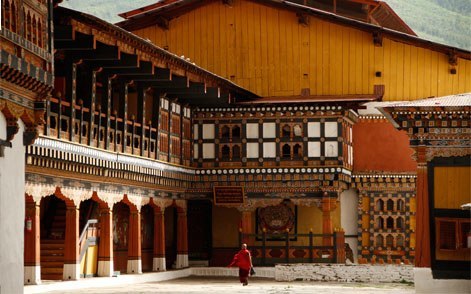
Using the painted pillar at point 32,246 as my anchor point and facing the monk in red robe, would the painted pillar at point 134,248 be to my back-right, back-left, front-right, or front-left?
front-left

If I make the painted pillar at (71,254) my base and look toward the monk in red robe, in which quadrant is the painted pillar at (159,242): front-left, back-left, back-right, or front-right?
front-left

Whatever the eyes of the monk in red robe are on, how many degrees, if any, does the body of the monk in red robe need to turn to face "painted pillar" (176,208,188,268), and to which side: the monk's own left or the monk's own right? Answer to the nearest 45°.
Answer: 0° — they already face it
